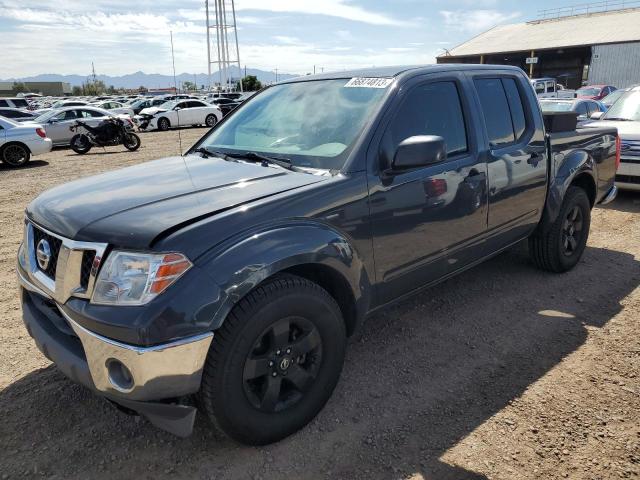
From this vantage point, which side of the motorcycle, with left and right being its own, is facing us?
right

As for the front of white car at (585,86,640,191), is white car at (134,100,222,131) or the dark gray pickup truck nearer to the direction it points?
the dark gray pickup truck

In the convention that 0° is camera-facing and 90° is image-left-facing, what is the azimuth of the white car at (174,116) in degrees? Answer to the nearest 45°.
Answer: approximately 45°

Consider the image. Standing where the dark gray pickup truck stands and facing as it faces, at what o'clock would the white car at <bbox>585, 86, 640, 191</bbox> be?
The white car is roughly at 6 o'clock from the dark gray pickup truck.

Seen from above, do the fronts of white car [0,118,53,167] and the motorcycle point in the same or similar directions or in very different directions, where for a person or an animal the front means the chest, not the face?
very different directions

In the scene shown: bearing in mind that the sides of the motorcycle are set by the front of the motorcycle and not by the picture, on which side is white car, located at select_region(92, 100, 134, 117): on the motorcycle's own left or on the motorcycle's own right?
on the motorcycle's own left

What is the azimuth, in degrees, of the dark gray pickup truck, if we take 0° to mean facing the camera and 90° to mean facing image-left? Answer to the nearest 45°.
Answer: approximately 45°

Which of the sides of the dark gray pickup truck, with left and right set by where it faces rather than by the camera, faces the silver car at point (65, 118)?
right

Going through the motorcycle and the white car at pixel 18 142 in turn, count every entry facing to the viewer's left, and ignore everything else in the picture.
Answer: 1
